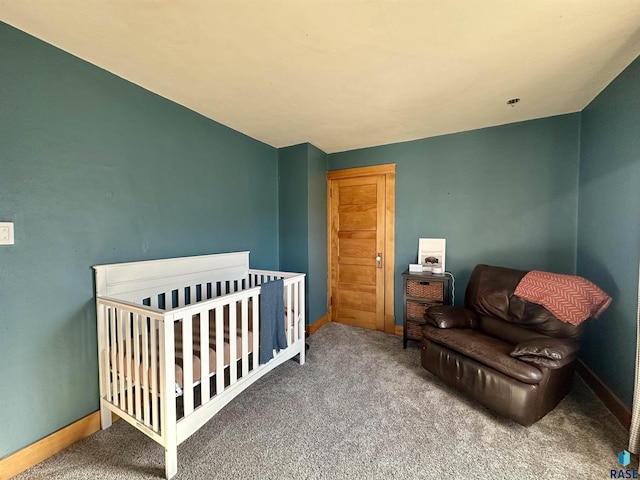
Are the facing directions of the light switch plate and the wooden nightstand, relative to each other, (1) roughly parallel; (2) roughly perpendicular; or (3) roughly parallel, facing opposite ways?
roughly perpendicular

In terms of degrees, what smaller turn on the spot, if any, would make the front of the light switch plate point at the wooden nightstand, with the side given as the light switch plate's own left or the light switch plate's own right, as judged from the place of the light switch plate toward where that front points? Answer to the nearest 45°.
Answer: approximately 45° to the light switch plate's own left

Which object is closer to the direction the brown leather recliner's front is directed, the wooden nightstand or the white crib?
the white crib

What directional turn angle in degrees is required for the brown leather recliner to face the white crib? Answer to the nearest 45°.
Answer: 0° — it already faces it

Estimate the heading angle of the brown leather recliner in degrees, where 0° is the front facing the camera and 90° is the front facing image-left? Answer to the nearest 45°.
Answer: approximately 45°

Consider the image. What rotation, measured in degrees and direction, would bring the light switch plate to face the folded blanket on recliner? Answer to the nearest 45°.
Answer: approximately 45° to its left

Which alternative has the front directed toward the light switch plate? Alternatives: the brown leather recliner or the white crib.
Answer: the brown leather recliner

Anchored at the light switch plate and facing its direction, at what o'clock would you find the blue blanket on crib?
The blue blanket on crib is roughly at 10 o'clock from the light switch plate.

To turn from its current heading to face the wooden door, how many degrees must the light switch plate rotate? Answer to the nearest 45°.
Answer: approximately 90° to its left

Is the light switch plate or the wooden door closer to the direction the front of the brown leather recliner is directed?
the light switch plate

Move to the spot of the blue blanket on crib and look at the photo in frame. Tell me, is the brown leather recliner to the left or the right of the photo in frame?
right

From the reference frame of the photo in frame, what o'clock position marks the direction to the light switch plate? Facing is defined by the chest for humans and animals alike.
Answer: The light switch plate is roughly at 1 o'clock from the photo in frame.
